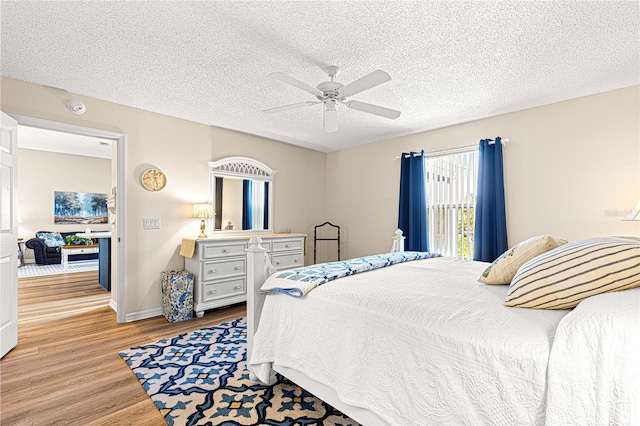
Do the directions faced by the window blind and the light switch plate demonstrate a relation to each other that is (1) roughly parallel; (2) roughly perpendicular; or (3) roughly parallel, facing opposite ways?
roughly perpendicular

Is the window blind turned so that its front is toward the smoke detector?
yes

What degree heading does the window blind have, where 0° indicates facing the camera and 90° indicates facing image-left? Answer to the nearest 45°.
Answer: approximately 45°

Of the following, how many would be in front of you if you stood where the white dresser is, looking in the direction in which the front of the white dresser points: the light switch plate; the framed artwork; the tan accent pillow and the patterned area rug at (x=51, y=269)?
1

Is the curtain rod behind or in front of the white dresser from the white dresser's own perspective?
in front

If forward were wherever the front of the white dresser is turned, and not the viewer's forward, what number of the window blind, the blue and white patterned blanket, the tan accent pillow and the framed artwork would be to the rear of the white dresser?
1

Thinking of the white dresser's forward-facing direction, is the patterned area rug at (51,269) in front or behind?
behind

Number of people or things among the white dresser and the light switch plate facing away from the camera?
0

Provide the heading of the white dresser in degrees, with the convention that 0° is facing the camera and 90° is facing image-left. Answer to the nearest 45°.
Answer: approximately 315°

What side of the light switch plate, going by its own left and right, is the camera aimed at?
front

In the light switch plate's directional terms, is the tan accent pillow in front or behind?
in front

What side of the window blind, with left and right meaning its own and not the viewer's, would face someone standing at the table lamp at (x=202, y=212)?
front

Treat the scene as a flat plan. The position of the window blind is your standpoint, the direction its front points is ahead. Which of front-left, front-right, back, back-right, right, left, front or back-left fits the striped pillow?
front-left

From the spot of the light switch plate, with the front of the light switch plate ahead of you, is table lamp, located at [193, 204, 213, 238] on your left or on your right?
on your left
